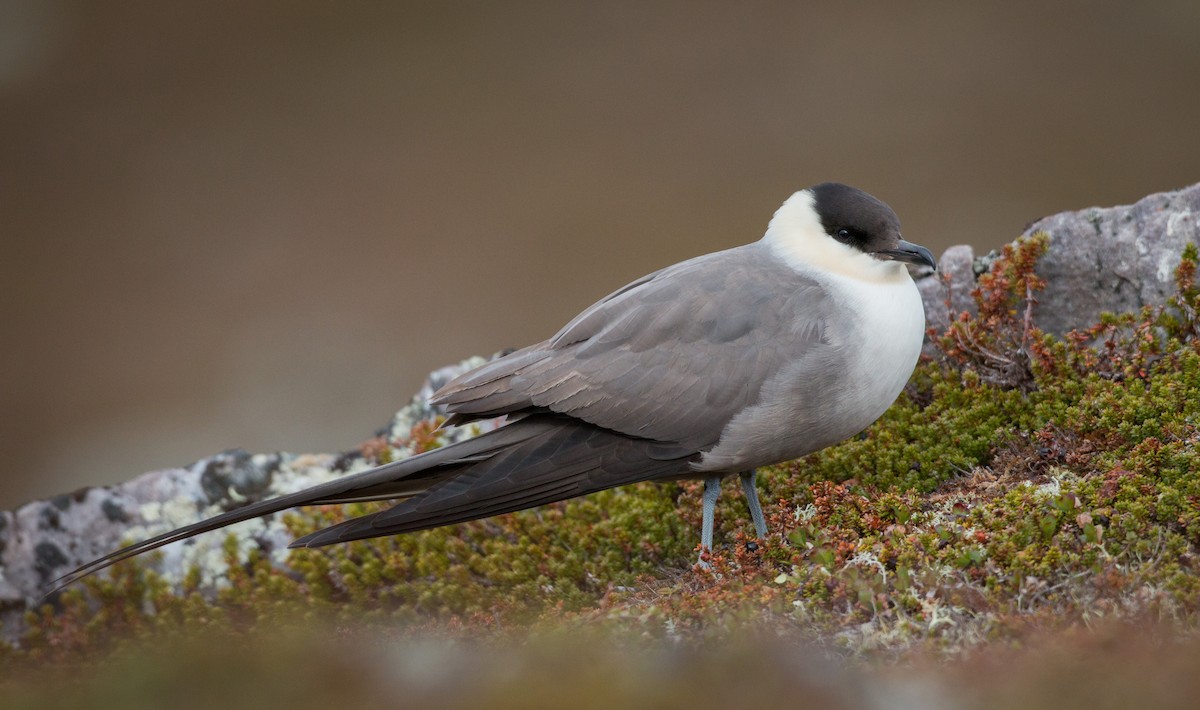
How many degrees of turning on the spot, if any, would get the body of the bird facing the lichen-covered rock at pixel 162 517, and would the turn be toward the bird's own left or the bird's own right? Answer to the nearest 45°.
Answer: approximately 135° to the bird's own left

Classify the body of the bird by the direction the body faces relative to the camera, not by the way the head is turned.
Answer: to the viewer's right

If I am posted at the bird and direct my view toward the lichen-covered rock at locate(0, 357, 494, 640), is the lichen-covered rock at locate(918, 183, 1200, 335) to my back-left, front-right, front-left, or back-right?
back-right

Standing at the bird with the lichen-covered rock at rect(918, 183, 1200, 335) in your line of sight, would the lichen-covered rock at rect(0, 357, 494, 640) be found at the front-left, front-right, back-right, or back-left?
back-left

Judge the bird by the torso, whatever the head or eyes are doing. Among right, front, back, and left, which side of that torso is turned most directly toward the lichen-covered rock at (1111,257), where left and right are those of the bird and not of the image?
front
